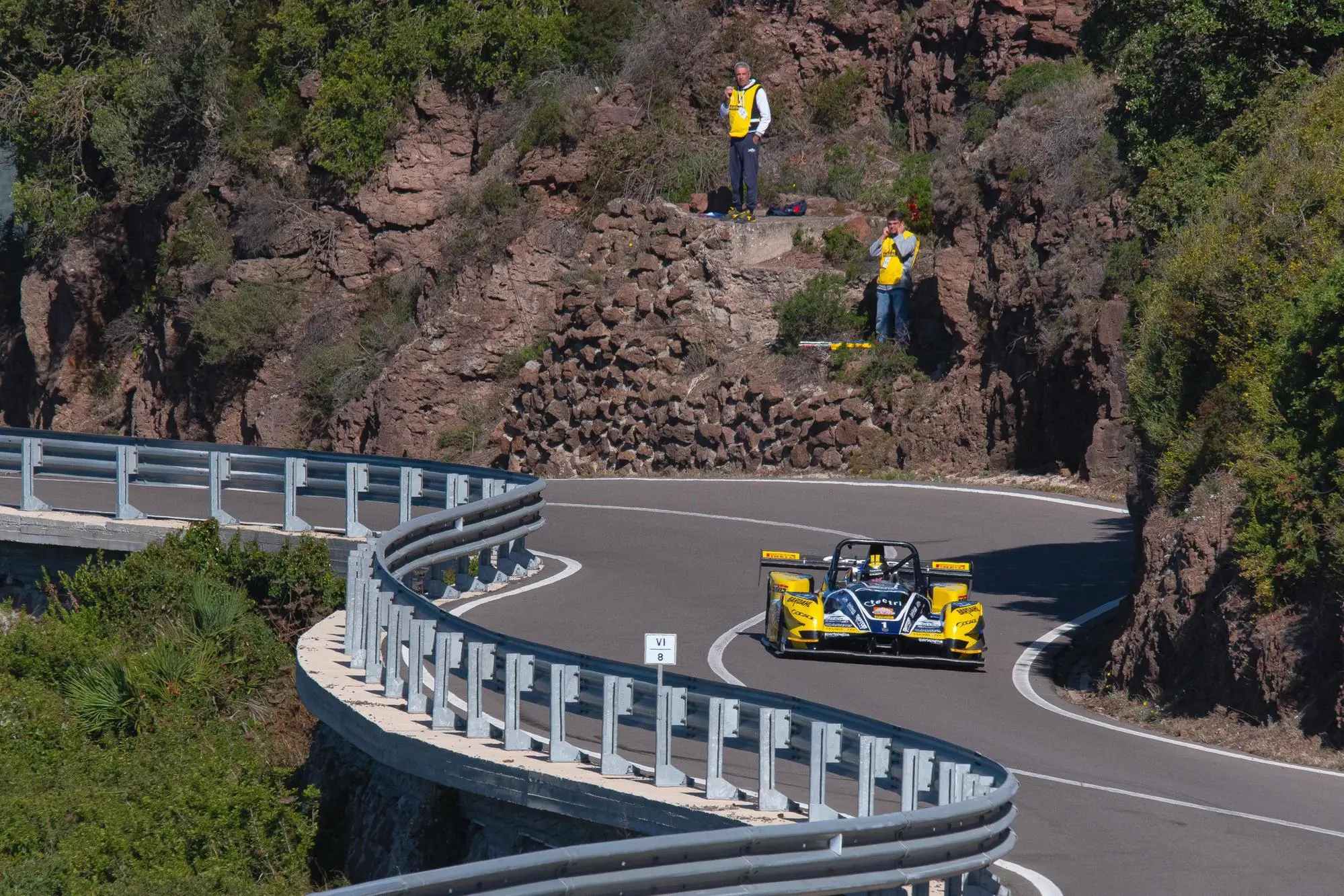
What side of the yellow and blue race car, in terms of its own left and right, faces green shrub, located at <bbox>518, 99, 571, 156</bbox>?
back

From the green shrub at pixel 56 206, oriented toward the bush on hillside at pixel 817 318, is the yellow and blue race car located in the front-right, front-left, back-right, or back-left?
front-right

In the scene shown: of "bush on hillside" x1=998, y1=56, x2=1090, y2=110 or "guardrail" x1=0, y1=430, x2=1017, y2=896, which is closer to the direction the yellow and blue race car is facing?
the guardrail

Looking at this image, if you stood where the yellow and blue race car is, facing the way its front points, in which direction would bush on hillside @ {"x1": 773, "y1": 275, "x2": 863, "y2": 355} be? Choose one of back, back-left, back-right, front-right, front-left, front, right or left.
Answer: back

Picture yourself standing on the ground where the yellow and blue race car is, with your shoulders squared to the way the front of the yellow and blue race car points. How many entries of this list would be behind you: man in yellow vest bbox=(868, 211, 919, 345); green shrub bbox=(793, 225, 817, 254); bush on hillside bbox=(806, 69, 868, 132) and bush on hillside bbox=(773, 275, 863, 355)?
4

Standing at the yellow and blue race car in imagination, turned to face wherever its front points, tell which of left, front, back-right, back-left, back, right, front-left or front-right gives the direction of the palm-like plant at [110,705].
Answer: right

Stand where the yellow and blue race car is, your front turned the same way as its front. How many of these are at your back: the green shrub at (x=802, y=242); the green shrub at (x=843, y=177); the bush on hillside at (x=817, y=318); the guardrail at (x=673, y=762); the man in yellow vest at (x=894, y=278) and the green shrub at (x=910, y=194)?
5

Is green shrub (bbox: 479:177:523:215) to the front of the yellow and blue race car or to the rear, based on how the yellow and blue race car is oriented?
to the rear

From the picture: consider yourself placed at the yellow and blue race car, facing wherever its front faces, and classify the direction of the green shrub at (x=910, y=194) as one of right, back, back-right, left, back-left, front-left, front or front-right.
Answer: back

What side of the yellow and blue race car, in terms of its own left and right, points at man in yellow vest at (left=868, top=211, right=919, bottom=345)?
back

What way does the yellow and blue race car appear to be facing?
toward the camera

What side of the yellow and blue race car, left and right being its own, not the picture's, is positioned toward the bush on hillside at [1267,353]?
left

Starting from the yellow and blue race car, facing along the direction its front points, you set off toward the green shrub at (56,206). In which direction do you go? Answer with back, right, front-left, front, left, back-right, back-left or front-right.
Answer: back-right

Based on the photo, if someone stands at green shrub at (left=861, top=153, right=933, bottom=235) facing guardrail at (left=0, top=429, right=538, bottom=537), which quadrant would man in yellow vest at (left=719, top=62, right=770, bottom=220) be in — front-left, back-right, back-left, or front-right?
front-right
